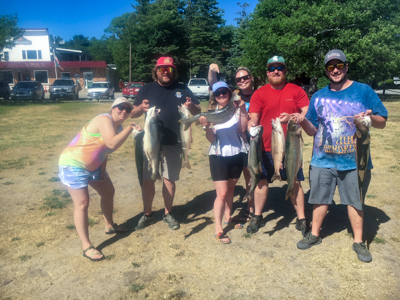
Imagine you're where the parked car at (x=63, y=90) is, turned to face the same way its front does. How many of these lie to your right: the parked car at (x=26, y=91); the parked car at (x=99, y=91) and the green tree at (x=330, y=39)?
1

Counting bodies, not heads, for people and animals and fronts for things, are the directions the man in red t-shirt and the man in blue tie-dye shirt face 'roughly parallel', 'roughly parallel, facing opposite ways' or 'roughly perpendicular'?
roughly parallel

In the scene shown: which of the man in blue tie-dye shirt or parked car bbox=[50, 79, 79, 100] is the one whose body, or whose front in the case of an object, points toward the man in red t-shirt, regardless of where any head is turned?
the parked car

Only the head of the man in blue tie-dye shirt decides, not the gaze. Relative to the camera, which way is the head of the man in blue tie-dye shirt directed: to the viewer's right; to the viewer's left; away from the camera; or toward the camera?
toward the camera

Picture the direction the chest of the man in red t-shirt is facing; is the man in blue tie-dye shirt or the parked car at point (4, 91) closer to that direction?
the man in blue tie-dye shirt

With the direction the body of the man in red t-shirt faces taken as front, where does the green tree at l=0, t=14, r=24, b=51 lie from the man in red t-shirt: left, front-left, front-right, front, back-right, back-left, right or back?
back-right

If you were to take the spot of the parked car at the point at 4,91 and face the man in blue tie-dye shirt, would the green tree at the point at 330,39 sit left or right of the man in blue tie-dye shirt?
left

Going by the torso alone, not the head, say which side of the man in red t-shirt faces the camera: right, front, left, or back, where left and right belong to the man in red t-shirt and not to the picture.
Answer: front

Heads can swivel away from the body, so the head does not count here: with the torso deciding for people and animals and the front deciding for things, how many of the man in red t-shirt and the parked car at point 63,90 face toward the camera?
2

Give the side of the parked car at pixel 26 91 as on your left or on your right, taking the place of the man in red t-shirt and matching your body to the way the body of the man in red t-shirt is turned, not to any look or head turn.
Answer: on your right

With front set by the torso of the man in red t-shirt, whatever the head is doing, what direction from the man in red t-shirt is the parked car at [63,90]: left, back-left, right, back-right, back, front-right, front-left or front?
back-right

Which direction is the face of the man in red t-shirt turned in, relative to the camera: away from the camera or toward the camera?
toward the camera

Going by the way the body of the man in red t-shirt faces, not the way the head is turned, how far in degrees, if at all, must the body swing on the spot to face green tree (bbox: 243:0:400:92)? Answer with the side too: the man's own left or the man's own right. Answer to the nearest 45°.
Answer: approximately 180°

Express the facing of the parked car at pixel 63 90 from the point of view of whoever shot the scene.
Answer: facing the viewer

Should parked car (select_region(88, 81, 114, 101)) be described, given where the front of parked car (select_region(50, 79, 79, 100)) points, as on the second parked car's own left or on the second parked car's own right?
on the second parked car's own left
